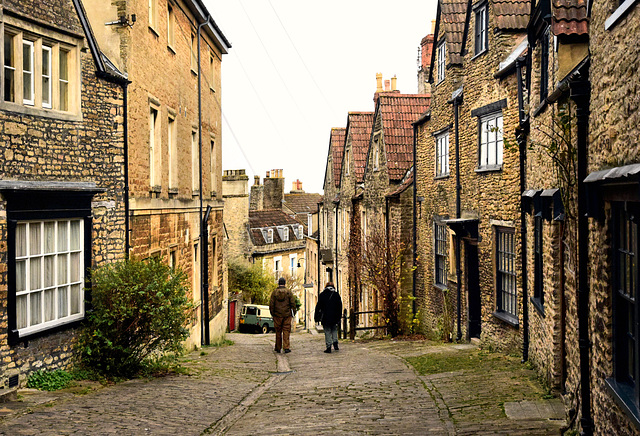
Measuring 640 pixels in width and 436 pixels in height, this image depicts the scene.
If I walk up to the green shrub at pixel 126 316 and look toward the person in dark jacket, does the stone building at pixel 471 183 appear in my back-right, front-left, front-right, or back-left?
front-right

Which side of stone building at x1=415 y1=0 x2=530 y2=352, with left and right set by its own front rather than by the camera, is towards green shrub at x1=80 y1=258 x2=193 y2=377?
front

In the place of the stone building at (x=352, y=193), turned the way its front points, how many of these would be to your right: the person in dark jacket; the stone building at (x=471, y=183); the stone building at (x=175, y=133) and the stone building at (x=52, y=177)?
0

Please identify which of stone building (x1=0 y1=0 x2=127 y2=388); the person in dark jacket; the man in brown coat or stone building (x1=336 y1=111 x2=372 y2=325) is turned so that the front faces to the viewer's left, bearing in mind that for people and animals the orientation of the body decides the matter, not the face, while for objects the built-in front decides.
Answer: stone building (x1=336 y1=111 x2=372 y2=325)

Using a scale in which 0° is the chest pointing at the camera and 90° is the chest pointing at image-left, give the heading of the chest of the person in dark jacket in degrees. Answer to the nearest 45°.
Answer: approximately 180°

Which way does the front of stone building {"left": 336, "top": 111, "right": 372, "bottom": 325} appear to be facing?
to the viewer's left

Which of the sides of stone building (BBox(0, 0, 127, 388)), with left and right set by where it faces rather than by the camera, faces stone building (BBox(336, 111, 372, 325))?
left

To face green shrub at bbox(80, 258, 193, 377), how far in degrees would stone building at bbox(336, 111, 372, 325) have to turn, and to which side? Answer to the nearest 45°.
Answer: approximately 90° to its left

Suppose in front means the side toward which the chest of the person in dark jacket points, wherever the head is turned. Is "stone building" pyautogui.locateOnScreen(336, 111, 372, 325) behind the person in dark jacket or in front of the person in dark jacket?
in front

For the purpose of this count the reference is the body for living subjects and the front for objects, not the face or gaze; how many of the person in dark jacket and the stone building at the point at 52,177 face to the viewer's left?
0

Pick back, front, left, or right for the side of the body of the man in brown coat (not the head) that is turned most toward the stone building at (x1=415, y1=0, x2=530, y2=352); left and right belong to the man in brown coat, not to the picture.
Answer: right

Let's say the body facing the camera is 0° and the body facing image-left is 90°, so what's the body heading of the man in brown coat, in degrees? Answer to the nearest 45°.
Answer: approximately 180°

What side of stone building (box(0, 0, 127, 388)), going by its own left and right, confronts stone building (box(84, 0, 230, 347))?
left

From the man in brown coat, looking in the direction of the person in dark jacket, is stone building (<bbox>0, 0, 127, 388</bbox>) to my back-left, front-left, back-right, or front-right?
back-right

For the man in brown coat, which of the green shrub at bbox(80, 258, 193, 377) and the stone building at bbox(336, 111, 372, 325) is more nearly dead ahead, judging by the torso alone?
the stone building

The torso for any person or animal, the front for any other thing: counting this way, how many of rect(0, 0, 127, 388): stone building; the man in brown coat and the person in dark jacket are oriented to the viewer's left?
0

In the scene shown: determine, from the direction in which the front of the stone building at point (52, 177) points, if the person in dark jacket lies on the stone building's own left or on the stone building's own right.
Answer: on the stone building's own left

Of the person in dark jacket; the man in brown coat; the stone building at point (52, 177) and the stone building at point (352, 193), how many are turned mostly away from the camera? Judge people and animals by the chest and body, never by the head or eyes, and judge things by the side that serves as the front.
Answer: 2
